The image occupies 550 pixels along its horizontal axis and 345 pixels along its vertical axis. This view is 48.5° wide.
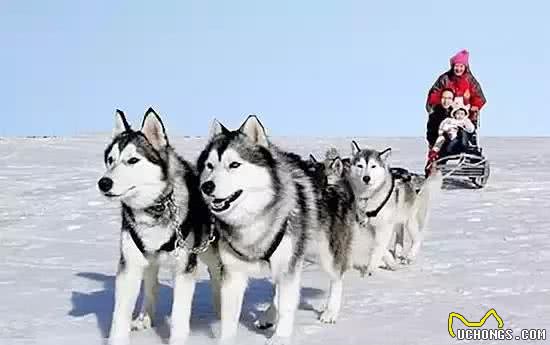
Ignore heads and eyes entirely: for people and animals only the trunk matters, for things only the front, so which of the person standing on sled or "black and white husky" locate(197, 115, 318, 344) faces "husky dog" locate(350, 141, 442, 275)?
the person standing on sled

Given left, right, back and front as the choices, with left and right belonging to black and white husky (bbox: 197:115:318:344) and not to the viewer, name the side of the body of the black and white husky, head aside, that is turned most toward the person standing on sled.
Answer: back

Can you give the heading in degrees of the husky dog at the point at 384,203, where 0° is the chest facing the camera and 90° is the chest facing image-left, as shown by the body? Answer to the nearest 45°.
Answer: approximately 45°

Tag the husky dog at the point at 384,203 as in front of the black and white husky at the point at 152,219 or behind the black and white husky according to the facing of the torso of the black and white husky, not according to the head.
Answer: behind

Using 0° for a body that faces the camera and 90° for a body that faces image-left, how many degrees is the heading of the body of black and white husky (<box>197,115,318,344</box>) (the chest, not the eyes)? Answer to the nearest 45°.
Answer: approximately 45°

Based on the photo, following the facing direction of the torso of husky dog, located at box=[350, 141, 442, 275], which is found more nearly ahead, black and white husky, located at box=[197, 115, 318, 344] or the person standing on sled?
the black and white husky

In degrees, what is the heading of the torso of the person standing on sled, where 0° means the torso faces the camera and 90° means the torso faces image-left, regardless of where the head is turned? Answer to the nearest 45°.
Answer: approximately 0°

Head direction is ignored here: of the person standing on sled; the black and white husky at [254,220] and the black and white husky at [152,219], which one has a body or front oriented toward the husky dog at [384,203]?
the person standing on sled
